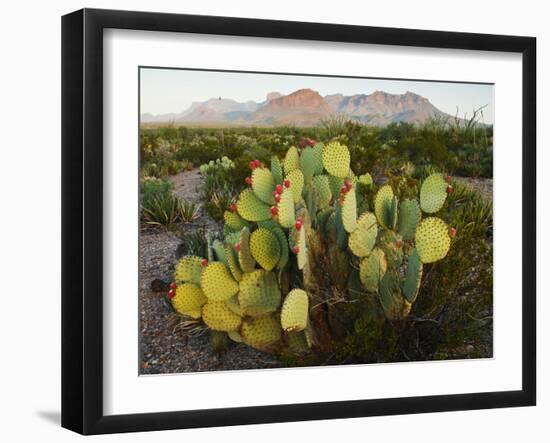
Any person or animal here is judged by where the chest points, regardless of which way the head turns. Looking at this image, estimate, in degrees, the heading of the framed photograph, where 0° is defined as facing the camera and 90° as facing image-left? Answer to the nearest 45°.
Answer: approximately 315°
